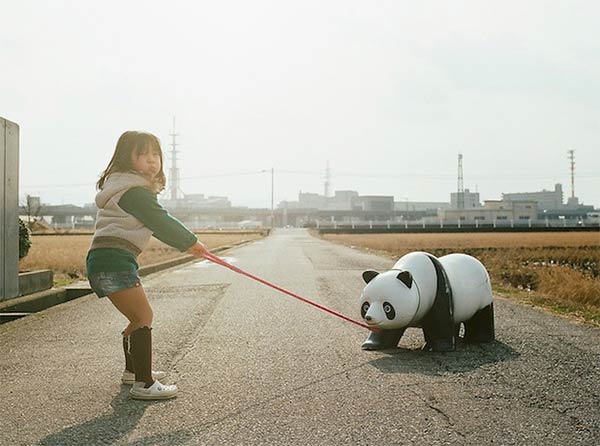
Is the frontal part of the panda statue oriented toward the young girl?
yes

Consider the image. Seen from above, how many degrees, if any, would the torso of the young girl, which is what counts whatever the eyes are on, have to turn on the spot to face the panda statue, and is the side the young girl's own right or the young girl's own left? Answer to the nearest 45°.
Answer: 0° — they already face it

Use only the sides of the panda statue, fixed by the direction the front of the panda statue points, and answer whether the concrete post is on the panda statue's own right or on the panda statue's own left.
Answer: on the panda statue's own right

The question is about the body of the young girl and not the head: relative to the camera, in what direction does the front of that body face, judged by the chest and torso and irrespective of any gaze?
to the viewer's right

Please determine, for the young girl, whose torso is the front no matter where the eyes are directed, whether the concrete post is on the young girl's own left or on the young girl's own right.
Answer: on the young girl's own left

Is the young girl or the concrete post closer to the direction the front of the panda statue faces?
the young girl

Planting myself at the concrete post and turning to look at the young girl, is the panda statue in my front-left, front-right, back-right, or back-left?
front-left

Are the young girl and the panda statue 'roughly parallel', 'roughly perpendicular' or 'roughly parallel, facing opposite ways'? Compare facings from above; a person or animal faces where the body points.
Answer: roughly parallel, facing opposite ways

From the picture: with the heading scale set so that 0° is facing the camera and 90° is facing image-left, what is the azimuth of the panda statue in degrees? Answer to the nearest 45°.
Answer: approximately 45°

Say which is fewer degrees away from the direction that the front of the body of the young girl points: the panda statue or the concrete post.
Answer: the panda statue

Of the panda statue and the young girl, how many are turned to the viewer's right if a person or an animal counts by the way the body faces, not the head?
1

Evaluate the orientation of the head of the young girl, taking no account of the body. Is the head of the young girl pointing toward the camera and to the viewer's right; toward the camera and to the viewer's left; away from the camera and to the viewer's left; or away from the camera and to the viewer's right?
toward the camera and to the viewer's right
